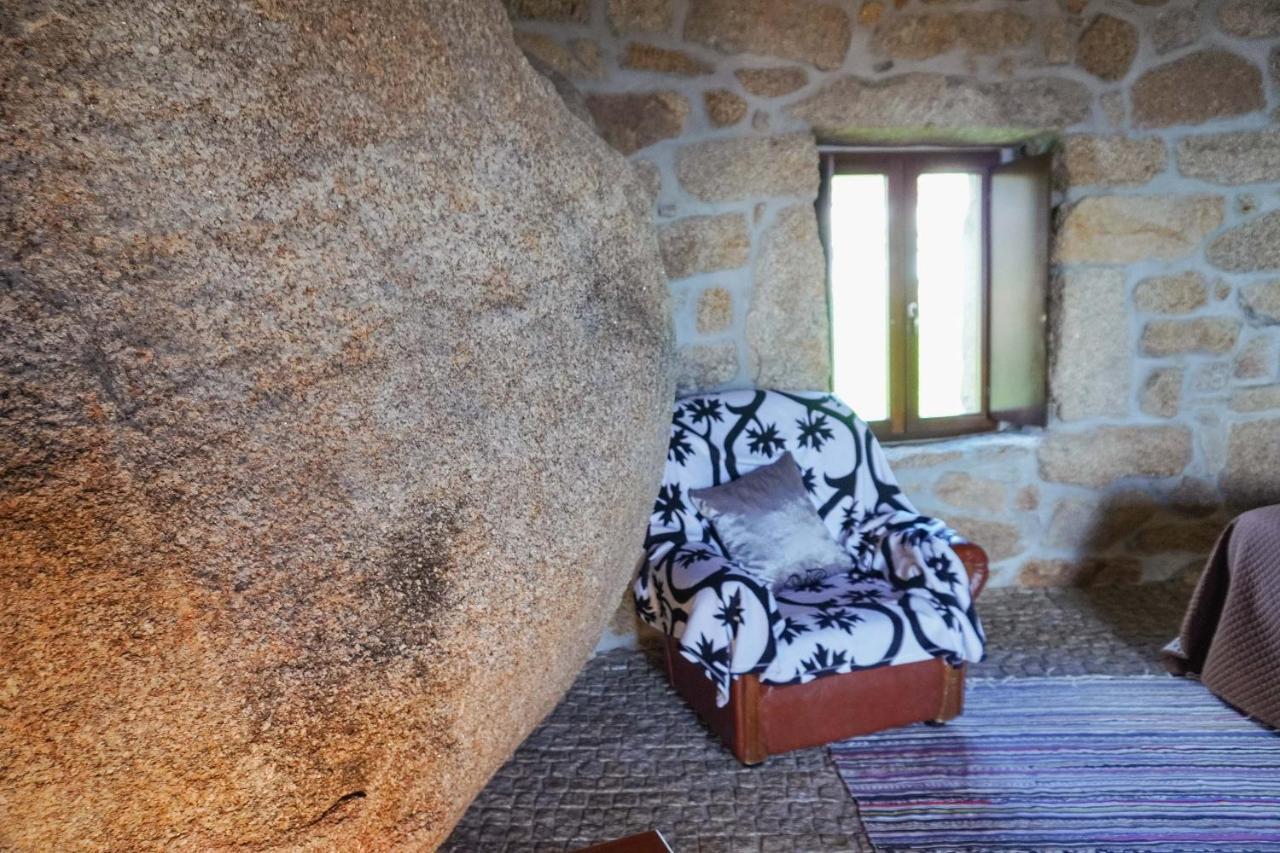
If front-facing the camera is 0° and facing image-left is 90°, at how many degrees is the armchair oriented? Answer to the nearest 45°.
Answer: approximately 315°

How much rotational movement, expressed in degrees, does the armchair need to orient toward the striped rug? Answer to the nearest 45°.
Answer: approximately 45° to its left

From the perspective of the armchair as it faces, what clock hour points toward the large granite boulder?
The large granite boulder is roughly at 2 o'clock from the armchair.
